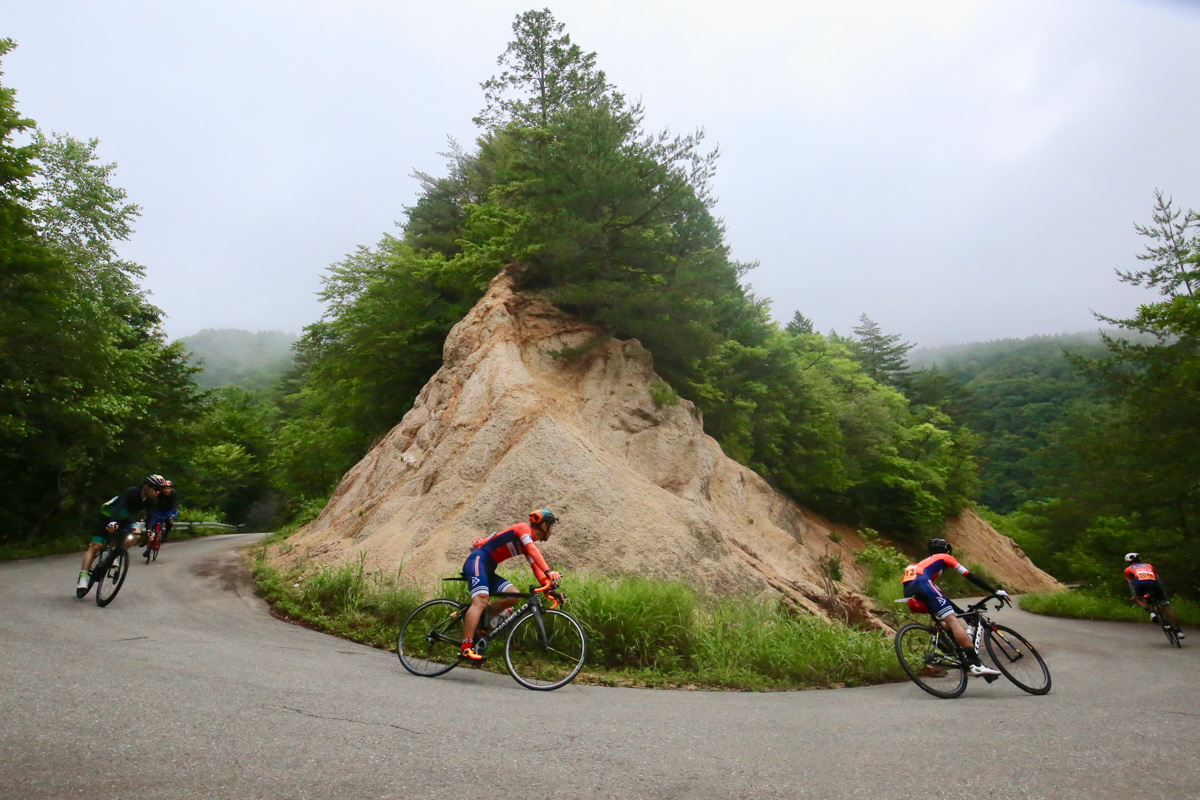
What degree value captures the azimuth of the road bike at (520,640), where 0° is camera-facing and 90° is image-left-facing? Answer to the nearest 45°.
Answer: approximately 270°

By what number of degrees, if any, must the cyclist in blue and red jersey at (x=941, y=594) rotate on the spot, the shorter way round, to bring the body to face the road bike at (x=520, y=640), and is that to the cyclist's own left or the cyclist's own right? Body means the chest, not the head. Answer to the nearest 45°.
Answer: approximately 180°

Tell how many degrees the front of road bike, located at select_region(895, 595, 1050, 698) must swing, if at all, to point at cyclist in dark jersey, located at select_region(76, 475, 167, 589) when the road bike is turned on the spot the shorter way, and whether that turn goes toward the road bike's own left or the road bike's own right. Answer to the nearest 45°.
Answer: approximately 135° to the road bike's own left

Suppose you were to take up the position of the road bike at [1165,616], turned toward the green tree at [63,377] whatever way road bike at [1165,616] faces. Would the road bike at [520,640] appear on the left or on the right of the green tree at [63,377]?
left

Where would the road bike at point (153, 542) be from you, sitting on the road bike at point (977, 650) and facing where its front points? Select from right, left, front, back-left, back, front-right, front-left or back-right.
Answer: back-left

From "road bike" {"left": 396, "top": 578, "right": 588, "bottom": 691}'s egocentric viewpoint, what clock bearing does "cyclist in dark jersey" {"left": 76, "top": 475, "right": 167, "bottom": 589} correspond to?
The cyclist in dark jersey is roughly at 7 o'clock from the road bike.

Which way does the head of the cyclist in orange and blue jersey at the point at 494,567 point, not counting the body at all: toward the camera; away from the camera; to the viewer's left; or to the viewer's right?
to the viewer's right

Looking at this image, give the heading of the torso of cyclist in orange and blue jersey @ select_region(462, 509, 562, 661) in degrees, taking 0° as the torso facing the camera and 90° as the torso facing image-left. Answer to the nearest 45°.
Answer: approximately 270°

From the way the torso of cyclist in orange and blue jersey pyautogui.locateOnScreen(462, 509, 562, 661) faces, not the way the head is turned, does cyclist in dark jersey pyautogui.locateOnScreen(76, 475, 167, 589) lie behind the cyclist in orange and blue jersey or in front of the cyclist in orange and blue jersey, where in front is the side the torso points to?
behind

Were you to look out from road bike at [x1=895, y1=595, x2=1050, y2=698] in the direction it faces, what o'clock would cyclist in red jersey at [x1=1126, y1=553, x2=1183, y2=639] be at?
The cyclist in red jersey is roughly at 11 o'clock from the road bike.

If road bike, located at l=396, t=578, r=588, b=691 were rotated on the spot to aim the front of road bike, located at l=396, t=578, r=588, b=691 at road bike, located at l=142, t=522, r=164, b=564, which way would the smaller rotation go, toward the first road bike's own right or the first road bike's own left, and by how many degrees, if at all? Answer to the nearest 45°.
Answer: approximately 135° to the first road bike's own left

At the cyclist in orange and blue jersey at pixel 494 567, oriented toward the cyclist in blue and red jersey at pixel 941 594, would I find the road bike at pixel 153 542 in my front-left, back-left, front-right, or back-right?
back-left

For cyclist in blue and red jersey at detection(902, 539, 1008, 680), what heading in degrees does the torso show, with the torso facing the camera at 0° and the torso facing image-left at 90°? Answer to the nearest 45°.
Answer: approximately 225°
